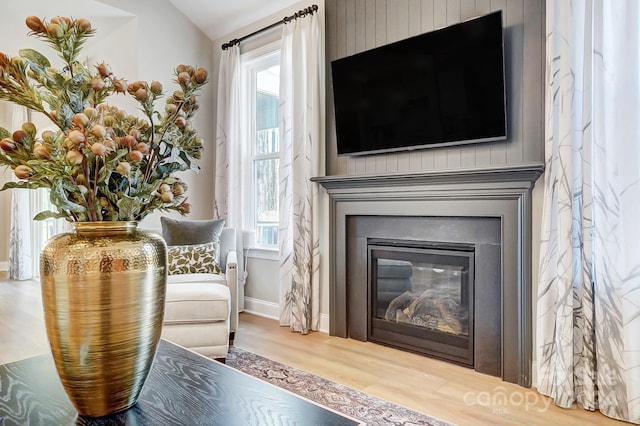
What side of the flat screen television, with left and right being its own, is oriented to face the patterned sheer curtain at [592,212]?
left

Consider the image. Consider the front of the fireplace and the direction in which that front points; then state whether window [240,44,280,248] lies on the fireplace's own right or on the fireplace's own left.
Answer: on the fireplace's own right

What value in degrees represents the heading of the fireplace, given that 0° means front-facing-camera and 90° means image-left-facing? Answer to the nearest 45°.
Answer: approximately 45°

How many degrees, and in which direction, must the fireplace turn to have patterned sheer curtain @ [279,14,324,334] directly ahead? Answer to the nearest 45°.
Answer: approximately 45° to its right

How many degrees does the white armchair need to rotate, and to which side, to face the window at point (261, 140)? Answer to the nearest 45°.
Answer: approximately 180°

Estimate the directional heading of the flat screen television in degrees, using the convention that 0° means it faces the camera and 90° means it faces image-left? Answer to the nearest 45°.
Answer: approximately 45°

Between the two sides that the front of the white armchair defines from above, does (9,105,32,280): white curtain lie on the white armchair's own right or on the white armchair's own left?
on the white armchair's own right

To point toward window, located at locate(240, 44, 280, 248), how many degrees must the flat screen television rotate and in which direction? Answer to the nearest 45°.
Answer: approximately 90° to its right
